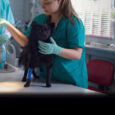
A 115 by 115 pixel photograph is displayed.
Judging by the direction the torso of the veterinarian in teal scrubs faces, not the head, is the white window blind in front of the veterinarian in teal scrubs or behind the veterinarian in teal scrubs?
behind

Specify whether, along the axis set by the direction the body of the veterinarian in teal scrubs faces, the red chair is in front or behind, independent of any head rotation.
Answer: behind

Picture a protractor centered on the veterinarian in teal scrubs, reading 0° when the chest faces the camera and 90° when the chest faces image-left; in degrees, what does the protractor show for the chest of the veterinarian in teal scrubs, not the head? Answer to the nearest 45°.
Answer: approximately 45°
